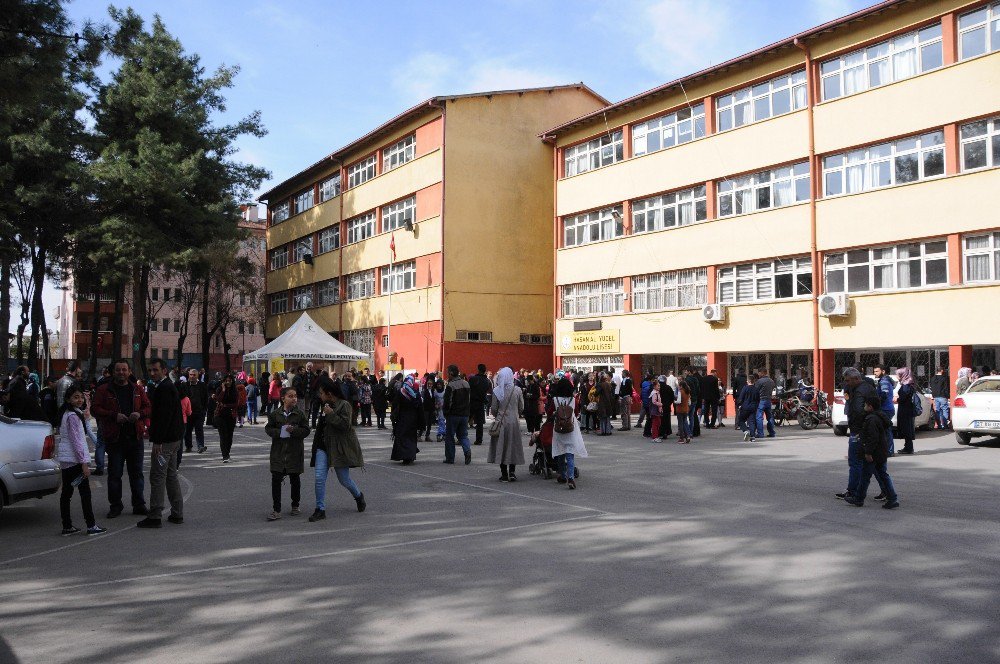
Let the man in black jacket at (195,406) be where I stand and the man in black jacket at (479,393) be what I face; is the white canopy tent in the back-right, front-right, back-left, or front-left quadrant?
front-left

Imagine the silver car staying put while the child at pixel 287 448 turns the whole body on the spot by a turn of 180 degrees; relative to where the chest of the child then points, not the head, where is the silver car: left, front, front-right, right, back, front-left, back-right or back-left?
left

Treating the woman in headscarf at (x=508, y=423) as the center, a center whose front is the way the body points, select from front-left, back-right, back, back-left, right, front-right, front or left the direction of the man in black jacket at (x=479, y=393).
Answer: front

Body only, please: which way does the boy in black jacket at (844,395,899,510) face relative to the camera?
to the viewer's left

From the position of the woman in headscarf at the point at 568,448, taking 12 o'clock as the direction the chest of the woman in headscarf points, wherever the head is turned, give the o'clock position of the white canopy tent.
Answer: The white canopy tent is roughly at 11 o'clock from the woman in headscarf.

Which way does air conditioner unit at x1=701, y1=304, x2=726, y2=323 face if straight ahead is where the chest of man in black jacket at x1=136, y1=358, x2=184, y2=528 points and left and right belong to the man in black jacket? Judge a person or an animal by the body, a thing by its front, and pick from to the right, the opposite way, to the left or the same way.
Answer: the same way

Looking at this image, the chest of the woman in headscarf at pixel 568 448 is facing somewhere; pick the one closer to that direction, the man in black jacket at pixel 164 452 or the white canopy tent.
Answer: the white canopy tent

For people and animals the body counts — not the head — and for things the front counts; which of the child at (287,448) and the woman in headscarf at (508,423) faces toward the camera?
the child

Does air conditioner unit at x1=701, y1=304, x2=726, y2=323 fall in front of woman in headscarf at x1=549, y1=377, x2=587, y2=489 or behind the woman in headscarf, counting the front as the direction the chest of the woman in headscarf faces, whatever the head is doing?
in front

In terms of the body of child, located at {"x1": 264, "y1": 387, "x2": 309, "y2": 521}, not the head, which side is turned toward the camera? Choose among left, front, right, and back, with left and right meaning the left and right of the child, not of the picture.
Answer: front

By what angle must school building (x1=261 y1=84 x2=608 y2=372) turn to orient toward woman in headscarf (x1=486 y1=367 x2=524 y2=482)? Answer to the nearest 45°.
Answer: approximately 45° to its left

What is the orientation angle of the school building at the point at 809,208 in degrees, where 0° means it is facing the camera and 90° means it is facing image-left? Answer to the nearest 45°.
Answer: approximately 45°

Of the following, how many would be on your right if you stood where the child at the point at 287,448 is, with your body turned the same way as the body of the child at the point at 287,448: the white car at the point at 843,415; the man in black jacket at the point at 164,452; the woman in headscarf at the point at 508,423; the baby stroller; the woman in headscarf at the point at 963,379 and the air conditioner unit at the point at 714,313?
1

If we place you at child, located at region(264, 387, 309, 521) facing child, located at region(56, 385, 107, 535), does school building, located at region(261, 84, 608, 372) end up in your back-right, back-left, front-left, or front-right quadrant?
back-right

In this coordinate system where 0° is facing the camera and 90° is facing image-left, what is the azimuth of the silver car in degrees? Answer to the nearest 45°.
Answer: approximately 90°
